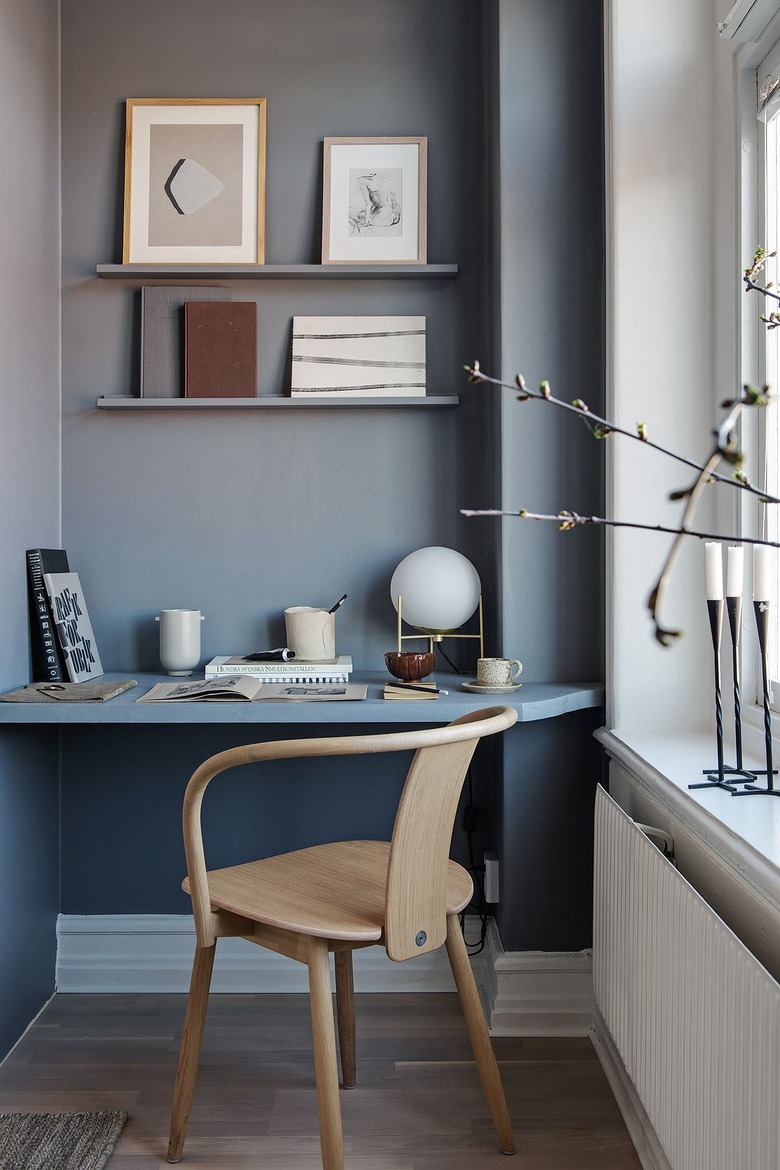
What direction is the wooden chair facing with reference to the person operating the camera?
facing away from the viewer and to the left of the viewer

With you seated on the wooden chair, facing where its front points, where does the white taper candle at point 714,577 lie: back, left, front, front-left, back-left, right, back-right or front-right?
back-right

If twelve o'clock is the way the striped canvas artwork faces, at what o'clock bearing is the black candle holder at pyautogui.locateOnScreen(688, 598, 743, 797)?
The black candle holder is roughly at 11 o'clock from the striped canvas artwork.

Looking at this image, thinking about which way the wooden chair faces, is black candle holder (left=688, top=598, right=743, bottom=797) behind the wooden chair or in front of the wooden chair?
behind

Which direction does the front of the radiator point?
to the viewer's left

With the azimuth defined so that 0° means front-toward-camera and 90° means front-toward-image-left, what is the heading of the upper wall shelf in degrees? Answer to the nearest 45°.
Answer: approximately 0°

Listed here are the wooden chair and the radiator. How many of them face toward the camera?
0

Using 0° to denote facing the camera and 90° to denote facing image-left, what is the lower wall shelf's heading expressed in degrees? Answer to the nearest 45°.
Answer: approximately 0°

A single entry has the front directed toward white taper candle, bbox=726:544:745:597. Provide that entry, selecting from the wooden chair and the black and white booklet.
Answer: the black and white booklet

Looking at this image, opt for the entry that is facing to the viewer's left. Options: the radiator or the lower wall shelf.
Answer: the radiator
